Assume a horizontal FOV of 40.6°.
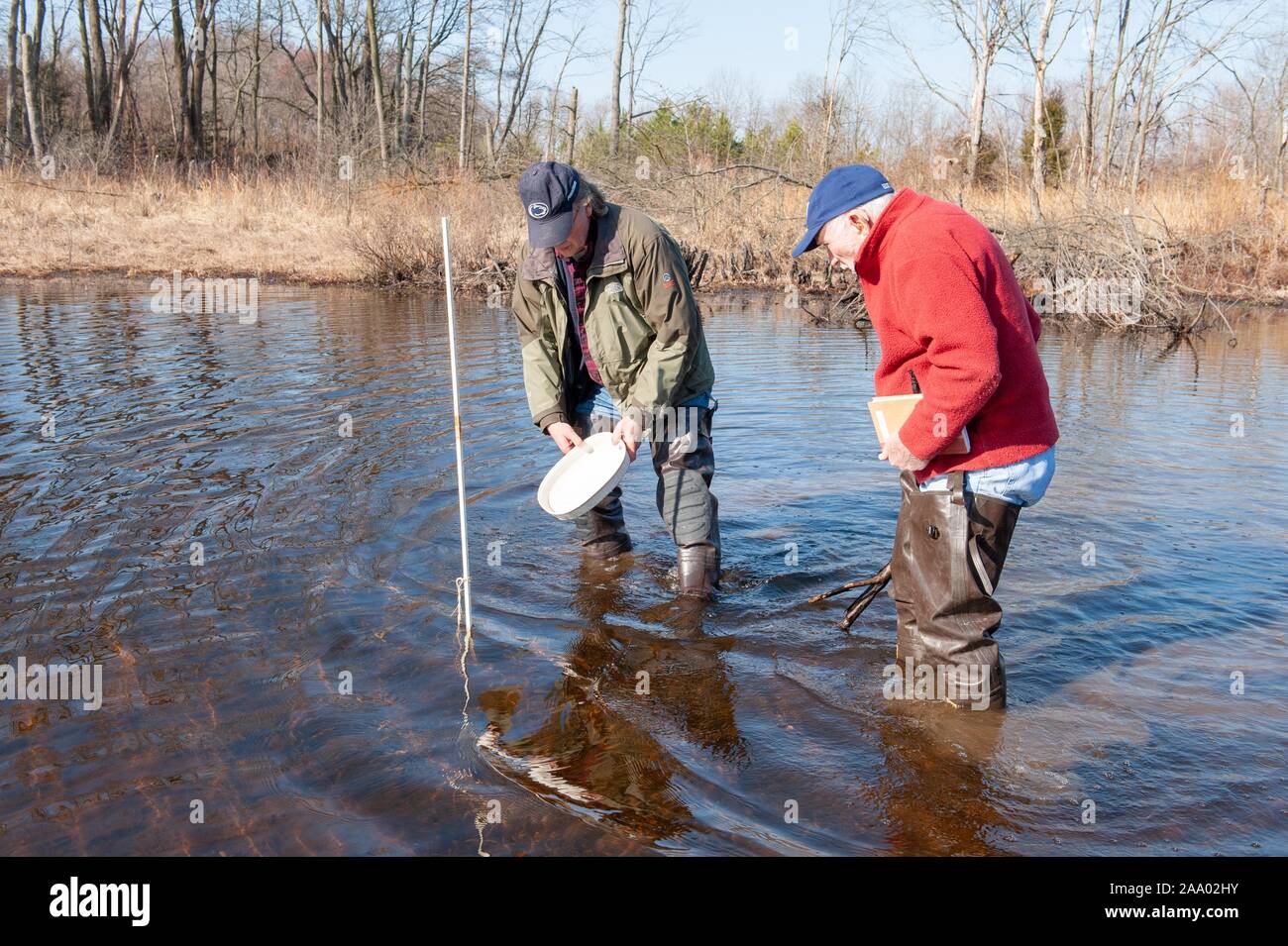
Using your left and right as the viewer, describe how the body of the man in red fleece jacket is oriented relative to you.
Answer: facing to the left of the viewer

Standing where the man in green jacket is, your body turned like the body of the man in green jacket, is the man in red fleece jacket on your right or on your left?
on your left

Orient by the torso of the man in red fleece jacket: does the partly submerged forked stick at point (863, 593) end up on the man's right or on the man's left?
on the man's right

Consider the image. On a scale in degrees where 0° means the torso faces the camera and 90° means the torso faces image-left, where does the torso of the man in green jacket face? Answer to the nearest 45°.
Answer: approximately 45°

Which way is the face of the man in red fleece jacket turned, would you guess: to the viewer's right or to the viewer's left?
to the viewer's left
